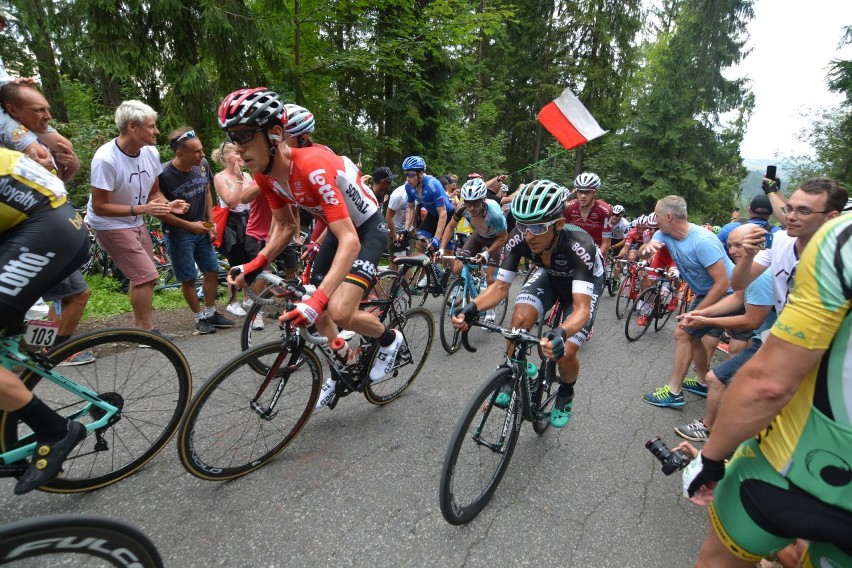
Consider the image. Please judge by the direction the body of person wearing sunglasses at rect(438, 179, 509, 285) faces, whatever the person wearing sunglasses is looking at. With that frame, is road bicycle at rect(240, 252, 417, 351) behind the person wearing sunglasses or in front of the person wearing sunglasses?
in front

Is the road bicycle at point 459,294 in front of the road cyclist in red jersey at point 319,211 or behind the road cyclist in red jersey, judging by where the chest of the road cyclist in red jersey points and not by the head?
behind

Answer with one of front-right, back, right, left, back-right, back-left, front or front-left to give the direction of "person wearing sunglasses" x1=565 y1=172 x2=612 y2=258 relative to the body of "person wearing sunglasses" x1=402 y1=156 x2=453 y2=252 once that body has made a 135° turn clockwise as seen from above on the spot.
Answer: right

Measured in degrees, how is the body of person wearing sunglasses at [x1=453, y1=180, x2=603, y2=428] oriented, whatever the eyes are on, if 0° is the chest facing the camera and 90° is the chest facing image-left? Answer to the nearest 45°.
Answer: approximately 45°

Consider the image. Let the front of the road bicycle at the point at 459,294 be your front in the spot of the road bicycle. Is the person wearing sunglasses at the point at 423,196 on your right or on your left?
on your right

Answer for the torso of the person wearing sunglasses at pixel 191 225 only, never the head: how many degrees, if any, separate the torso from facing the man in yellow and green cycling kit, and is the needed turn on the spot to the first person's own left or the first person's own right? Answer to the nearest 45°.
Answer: approximately 45° to the first person's own right

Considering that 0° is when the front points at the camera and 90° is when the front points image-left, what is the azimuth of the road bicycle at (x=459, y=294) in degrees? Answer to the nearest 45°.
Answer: approximately 45°

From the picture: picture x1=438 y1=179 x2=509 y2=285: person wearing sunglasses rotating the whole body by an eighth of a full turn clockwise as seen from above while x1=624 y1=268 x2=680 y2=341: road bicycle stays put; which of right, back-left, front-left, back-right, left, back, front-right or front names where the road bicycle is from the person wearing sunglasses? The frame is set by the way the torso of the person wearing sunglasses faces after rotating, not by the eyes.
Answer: back

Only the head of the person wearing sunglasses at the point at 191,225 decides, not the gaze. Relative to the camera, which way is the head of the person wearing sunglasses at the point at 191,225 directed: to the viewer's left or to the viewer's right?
to the viewer's right

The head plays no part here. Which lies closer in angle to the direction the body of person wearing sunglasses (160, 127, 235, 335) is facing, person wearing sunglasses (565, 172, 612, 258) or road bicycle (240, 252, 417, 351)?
the road bicycle

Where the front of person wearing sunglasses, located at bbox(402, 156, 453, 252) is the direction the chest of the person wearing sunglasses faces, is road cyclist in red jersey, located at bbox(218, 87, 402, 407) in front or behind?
in front

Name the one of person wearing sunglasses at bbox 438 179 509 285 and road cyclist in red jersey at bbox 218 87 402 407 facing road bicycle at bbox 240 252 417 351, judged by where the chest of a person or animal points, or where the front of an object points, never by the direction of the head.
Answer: the person wearing sunglasses

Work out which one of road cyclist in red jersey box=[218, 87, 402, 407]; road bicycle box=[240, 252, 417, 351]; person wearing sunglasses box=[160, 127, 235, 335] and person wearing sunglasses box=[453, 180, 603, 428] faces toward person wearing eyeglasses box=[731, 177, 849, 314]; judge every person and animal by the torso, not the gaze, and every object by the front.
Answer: person wearing sunglasses box=[160, 127, 235, 335]
